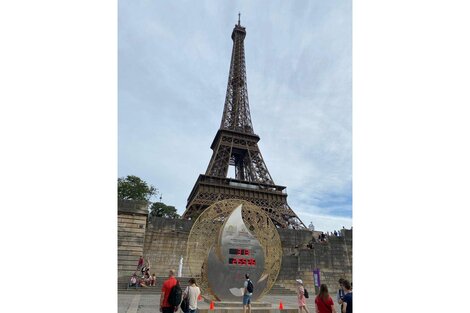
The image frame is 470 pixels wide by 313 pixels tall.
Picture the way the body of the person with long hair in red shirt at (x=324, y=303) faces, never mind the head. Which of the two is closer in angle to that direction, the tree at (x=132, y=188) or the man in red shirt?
the tree

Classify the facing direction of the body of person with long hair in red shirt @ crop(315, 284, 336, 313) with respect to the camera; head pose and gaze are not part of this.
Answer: away from the camera

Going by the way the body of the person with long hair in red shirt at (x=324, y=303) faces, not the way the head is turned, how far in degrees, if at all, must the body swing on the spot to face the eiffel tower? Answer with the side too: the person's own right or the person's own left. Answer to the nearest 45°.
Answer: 0° — they already face it

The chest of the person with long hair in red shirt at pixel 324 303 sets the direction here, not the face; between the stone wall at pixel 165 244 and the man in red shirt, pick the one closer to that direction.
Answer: the stone wall
